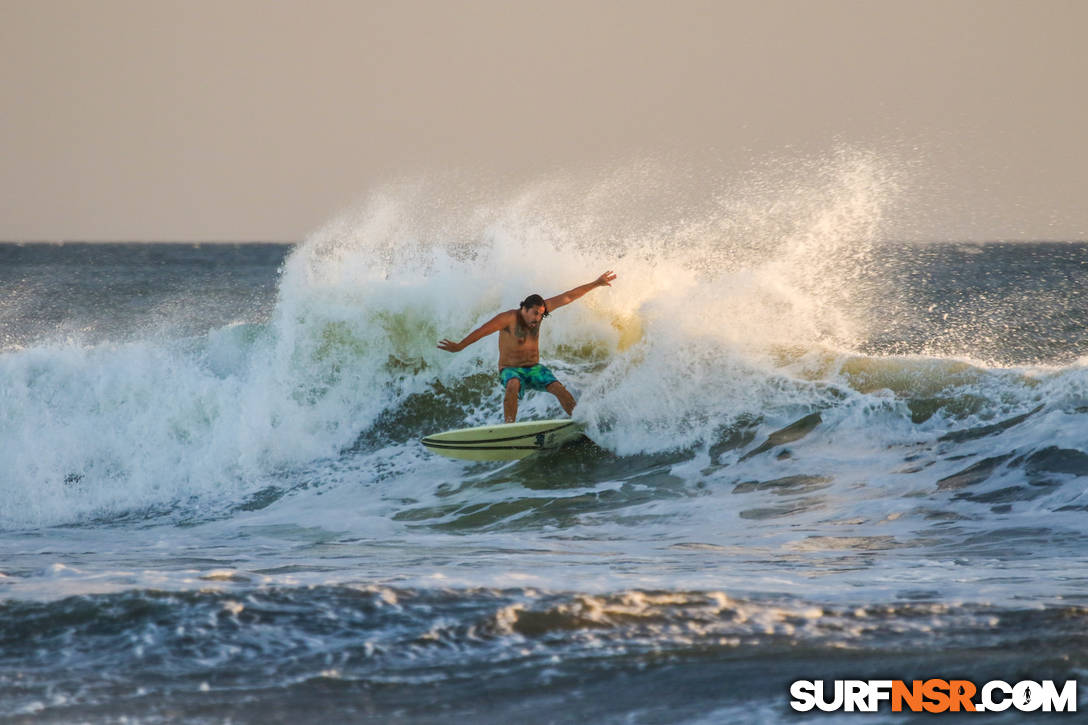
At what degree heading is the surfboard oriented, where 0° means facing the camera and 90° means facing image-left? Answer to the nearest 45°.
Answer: approximately 90°
